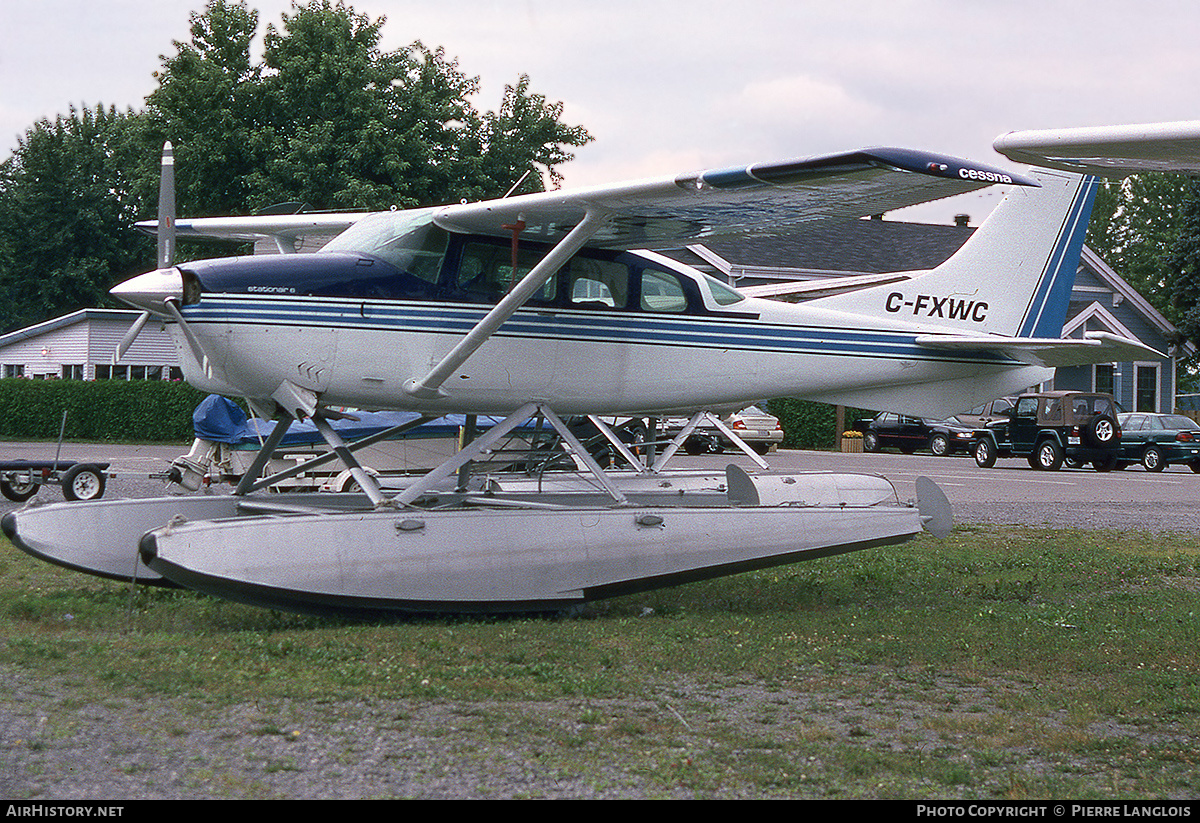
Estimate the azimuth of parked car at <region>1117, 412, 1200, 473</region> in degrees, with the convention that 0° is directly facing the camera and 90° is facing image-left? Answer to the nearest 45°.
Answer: approximately 135°

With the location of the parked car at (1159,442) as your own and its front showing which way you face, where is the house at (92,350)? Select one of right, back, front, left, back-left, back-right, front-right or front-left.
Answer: front-left

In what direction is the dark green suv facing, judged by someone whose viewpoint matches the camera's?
facing away from the viewer and to the left of the viewer

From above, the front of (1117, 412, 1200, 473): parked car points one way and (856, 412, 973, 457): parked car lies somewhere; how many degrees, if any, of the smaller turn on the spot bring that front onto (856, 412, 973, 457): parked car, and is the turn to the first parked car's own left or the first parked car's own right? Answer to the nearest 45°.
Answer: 0° — it already faces it

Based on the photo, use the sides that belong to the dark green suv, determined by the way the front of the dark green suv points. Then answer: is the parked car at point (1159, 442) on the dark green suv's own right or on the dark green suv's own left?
on the dark green suv's own right
